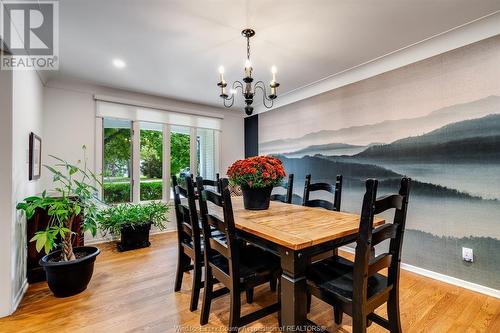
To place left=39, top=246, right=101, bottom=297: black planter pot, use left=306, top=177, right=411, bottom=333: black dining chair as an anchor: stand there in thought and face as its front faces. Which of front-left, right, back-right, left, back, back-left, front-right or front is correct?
front-left

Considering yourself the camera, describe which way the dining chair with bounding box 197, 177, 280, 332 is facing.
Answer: facing away from the viewer and to the right of the viewer

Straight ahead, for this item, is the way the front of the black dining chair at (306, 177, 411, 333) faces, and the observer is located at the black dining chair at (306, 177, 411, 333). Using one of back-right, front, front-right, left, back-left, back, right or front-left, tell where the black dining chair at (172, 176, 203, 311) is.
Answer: front-left

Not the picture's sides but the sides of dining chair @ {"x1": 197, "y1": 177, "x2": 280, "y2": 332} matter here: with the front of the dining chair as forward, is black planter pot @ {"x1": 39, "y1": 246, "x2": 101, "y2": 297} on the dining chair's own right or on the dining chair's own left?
on the dining chair's own left

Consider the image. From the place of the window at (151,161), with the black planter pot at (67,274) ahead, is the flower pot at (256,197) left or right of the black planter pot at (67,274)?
left

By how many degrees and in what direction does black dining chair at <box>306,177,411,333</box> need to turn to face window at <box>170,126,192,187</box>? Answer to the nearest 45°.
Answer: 0° — it already faces it

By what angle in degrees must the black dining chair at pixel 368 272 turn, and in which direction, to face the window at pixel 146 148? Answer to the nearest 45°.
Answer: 0° — it already faces it

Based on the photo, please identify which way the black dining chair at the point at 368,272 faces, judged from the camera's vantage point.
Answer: facing away from the viewer and to the left of the viewer

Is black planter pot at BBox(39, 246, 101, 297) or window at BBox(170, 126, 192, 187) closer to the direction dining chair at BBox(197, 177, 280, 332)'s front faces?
the window

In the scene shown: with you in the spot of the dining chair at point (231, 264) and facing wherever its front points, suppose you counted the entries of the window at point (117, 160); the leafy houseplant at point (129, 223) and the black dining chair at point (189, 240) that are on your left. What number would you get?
3

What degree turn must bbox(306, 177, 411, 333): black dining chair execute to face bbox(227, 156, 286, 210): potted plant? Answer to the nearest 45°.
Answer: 0° — it already faces it
